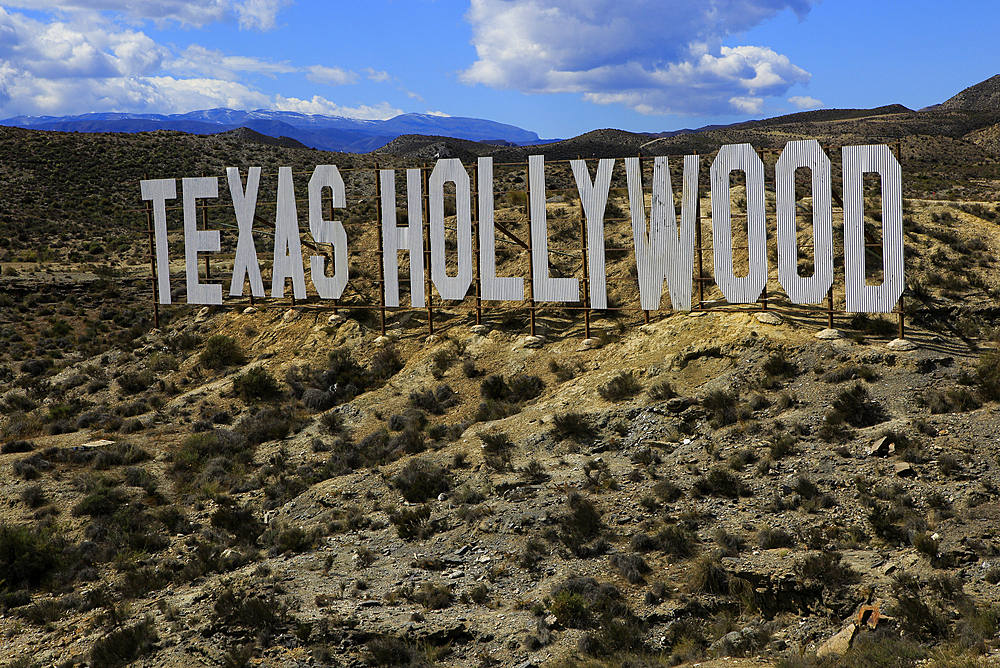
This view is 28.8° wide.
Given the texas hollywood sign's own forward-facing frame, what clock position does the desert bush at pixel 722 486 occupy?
The desert bush is roughly at 12 o'clock from the texas hollywood sign.

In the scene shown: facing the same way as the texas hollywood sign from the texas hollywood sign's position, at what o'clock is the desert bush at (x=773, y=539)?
The desert bush is roughly at 12 o'clock from the texas hollywood sign.

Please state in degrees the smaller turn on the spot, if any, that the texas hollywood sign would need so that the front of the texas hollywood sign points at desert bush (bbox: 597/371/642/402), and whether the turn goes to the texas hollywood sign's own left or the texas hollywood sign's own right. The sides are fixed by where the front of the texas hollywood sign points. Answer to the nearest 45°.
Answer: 0° — it already faces it

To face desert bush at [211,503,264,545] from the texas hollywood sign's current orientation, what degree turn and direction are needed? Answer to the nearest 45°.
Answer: approximately 45° to its right

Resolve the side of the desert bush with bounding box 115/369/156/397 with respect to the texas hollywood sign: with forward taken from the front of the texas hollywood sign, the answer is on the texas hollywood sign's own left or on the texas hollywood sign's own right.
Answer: on the texas hollywood sign's own right

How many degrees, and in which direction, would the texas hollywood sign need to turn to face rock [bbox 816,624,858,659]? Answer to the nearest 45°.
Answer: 0° — it already faces it

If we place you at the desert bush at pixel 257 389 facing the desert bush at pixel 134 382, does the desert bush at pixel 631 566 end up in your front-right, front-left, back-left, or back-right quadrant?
back-left

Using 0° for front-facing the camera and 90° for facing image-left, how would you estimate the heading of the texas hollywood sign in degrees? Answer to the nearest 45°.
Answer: approximately 0°

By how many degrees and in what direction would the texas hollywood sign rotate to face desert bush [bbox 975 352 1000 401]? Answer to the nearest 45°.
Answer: approximately 45° to its left
